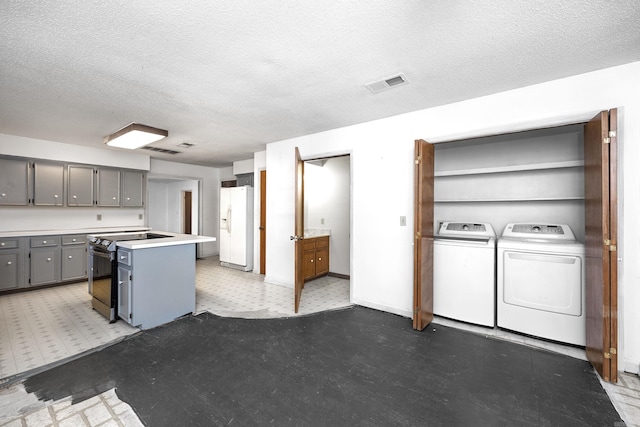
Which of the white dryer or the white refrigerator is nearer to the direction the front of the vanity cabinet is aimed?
the white dryer

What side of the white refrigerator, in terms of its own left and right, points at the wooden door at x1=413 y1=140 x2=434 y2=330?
left

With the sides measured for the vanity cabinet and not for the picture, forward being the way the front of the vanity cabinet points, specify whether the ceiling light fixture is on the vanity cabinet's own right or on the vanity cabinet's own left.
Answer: on the vanity cabinet's own right

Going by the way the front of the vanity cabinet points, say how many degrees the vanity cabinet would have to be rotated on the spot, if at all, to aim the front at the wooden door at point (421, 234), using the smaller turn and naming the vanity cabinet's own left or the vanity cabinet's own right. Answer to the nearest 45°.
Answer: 0° — it already faces it

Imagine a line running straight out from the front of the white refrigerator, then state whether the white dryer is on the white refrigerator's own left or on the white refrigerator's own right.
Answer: on the white refrigerator's own left

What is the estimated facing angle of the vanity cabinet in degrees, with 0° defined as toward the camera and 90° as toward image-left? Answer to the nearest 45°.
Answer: approximately 315°

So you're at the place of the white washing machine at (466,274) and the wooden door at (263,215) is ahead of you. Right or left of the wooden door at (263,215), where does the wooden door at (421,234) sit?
left

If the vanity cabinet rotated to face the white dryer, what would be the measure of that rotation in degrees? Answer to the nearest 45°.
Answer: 0° — it already faces it

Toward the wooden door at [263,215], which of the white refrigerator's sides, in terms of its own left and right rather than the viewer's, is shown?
left

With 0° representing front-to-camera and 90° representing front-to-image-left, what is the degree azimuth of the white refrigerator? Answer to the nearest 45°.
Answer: approximately 45°

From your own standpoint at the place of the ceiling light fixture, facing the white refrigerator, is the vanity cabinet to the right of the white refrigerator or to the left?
right
